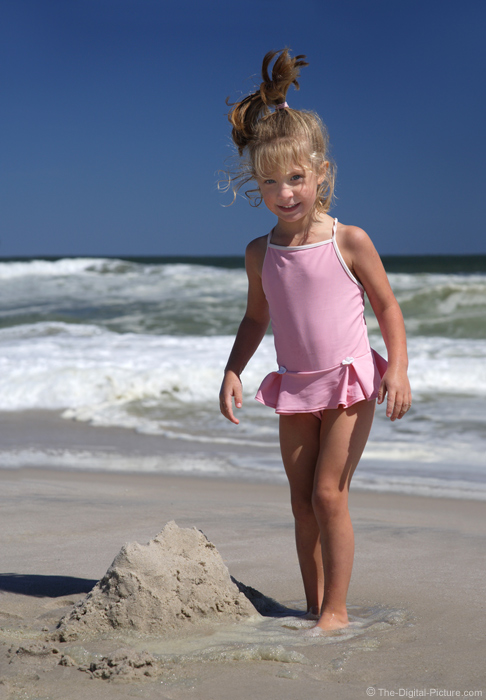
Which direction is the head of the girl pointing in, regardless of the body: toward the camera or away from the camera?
toward the camera

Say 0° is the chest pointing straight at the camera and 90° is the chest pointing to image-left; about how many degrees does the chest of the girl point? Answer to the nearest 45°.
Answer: approximately 45°
